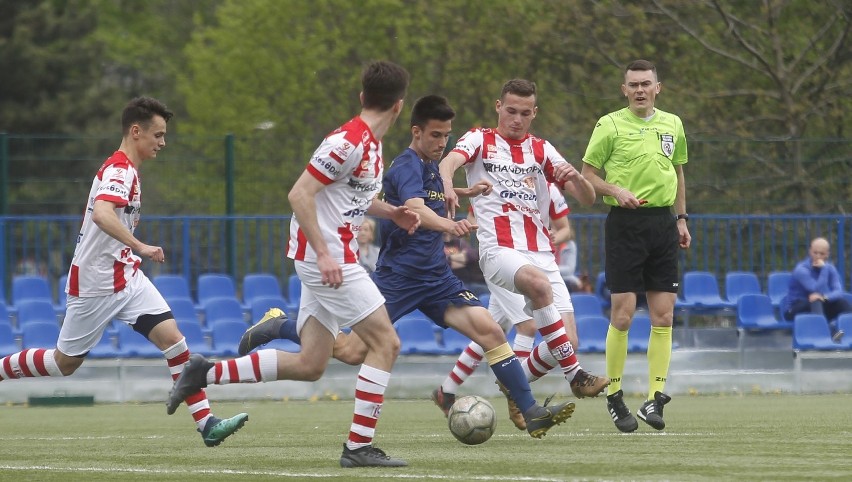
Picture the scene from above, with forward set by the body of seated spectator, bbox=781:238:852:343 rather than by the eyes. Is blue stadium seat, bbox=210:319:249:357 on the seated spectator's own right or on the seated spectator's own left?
on the seated spectator's own right

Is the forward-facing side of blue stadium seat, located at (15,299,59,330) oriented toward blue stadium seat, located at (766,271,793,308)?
no

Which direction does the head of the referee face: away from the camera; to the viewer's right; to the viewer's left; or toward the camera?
toward the camera

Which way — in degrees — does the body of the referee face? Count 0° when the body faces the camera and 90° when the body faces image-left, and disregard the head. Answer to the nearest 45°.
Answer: approximately 0°

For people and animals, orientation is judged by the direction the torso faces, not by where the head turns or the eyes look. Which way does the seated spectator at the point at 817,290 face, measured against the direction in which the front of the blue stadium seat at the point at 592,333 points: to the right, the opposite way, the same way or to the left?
the same way

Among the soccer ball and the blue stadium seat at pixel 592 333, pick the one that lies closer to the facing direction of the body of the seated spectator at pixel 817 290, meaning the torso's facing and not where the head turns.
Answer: the soccer ball

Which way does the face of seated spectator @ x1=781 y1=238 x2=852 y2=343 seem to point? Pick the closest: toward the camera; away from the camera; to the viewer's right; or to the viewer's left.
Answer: toward the camera

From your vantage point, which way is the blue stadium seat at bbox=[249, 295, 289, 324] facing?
toward the camera

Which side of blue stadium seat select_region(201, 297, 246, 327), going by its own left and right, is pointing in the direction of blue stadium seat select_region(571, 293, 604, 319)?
left

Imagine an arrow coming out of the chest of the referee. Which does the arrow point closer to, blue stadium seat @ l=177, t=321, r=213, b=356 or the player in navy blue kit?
the player in navy blue kit

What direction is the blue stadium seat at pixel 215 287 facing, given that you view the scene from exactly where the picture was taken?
facing the viewer

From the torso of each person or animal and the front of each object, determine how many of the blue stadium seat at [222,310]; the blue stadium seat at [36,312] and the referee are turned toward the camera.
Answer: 3

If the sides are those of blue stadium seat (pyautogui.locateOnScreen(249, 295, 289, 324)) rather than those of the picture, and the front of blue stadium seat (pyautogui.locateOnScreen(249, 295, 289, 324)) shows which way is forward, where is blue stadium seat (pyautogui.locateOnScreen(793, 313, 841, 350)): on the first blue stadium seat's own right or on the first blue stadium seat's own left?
on the first blue stadium seat's own left

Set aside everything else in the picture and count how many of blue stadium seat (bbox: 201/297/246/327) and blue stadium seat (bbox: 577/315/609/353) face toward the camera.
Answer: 2

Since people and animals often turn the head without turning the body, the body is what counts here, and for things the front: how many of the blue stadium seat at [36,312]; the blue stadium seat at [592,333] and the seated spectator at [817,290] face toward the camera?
3

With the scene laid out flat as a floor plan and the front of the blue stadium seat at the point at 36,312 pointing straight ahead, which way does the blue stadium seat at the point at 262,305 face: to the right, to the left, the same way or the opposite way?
the same way

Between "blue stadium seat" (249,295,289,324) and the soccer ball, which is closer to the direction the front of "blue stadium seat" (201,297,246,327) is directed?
the soccer ball

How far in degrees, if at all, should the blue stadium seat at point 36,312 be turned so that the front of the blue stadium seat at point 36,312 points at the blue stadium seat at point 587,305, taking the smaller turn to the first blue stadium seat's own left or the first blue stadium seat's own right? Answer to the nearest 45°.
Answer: approximately 90° to the first blue stadium seat's own left
